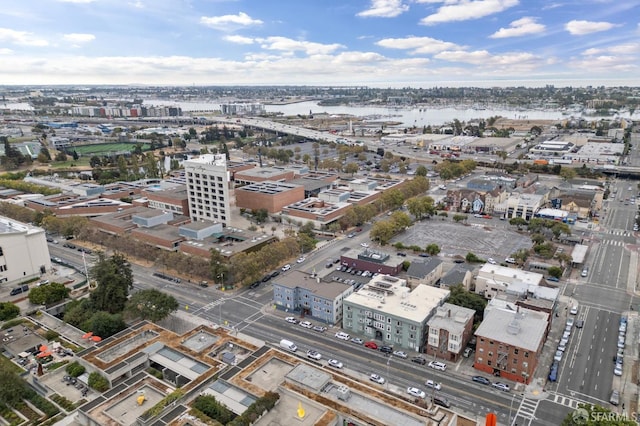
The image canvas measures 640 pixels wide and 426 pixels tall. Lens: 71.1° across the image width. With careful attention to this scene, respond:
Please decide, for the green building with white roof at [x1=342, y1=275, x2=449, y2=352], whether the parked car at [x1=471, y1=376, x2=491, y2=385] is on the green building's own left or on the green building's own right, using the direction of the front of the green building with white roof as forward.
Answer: on the green building's own left

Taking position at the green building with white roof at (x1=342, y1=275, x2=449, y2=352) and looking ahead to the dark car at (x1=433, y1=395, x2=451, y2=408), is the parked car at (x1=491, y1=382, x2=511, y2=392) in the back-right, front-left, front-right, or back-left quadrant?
front-left

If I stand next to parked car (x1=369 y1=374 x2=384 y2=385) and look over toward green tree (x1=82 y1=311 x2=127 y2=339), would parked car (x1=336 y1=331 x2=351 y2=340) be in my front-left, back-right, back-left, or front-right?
front-right

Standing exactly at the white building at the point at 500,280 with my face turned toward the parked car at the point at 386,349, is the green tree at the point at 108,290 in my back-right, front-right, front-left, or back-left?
front-right

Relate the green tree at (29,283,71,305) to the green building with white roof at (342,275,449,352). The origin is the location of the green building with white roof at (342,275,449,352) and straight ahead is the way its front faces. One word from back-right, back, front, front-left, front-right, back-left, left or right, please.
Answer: front-right

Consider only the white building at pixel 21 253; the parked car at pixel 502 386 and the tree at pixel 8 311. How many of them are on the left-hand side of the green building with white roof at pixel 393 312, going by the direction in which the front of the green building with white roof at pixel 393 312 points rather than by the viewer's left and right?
1

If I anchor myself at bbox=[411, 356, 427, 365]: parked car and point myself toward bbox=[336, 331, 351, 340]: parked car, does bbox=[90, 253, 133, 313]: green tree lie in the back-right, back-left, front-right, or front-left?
front-left

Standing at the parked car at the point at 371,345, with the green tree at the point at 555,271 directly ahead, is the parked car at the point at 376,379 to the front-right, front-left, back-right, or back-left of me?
back-right

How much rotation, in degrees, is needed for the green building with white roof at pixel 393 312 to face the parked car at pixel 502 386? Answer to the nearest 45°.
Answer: approximately 90° to its left

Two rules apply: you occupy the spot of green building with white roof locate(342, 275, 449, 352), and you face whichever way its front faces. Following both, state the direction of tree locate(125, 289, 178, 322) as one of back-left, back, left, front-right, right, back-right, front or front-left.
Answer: front-right

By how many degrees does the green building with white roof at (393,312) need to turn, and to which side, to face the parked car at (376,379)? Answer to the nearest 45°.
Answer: approximately 45° to its left

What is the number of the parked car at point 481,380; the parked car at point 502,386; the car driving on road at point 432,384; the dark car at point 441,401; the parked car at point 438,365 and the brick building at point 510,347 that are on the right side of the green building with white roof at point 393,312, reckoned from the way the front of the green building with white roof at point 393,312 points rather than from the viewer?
0

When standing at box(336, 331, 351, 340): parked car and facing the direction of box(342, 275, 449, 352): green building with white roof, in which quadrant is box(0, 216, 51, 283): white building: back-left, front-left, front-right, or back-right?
back-left

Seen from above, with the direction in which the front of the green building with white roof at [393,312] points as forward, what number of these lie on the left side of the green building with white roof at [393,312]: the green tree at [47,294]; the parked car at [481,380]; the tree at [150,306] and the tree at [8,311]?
1

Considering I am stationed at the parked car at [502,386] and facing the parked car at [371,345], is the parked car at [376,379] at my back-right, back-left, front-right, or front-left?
front-left

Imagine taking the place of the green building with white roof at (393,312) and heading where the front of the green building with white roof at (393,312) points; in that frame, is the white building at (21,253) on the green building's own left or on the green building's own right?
on the green building's own right

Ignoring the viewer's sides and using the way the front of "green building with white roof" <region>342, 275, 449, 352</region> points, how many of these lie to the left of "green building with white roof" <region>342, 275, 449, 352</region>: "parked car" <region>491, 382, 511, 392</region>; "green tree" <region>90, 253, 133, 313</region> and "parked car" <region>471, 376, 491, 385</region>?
2

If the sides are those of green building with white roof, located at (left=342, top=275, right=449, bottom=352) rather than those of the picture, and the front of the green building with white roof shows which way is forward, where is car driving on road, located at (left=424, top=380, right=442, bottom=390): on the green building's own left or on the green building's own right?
on the green building's own left

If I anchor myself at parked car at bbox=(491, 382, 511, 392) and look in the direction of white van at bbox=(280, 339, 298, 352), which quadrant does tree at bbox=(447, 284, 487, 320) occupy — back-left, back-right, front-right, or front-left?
front-right

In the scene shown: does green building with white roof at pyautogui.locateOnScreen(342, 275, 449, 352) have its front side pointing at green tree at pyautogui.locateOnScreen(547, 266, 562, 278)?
no

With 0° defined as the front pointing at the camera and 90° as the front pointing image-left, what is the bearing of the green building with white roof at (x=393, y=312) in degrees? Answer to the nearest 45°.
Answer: approximately 45°
